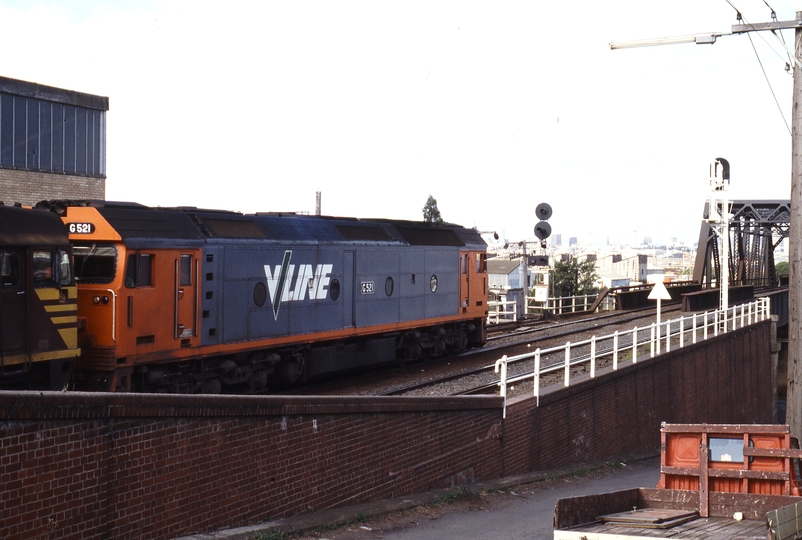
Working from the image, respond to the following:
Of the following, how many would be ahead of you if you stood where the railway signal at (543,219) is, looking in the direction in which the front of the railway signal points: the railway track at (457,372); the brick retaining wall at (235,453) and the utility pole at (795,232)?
3

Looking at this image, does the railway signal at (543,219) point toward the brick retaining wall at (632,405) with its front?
yes

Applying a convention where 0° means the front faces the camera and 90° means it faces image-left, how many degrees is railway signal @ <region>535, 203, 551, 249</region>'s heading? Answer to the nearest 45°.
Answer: approximately 0°

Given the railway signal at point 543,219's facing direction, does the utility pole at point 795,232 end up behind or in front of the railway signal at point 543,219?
in front

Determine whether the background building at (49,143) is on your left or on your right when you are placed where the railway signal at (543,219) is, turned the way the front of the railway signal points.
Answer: on your right

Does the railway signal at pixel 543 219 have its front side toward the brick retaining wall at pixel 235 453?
yes

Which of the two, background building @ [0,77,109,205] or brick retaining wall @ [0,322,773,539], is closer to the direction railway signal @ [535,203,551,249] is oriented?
the brick retaining wall

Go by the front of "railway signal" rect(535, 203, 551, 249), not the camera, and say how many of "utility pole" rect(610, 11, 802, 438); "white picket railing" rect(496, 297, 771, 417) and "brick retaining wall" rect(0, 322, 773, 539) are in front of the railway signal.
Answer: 3
